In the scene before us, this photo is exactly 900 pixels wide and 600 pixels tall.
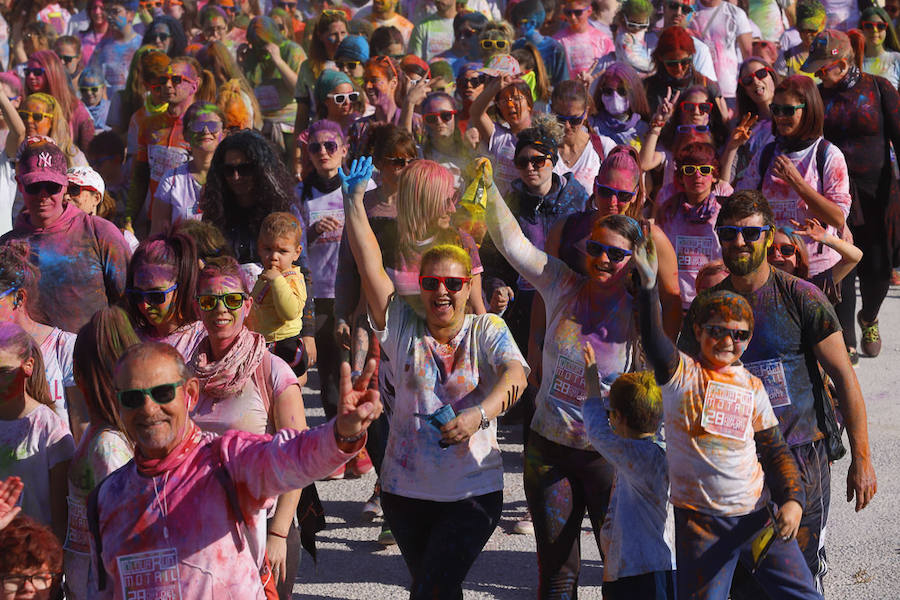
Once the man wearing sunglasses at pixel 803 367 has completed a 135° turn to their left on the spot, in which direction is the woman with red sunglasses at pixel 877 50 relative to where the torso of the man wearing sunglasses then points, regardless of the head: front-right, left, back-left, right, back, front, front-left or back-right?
left

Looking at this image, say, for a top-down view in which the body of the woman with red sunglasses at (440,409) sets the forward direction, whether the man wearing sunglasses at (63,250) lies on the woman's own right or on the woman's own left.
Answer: on the woman's own right

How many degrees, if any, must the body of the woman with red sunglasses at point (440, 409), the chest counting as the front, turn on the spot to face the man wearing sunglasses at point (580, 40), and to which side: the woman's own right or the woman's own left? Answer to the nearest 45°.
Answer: approximately 180°

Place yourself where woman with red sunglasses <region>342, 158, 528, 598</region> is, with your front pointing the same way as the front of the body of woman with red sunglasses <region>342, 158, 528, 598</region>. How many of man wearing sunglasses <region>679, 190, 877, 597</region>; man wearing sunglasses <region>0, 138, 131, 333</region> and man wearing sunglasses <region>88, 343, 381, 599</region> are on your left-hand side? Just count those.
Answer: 1

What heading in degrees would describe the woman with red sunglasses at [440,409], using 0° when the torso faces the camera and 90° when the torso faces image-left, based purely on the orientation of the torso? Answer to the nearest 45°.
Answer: approximately 0°

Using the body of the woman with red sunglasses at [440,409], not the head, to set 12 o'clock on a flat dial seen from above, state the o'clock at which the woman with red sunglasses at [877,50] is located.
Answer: the woman with red sunglasses at [877,50] is roughly at 7 o'clock from the woman with red sunglasses at [440,409].

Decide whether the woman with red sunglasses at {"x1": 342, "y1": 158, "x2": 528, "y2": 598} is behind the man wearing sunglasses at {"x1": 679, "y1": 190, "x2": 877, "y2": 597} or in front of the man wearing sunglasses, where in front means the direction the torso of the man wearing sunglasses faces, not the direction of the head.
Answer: in front

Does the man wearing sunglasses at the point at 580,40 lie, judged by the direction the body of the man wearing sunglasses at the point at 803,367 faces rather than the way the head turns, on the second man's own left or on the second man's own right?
on the second man's own right
